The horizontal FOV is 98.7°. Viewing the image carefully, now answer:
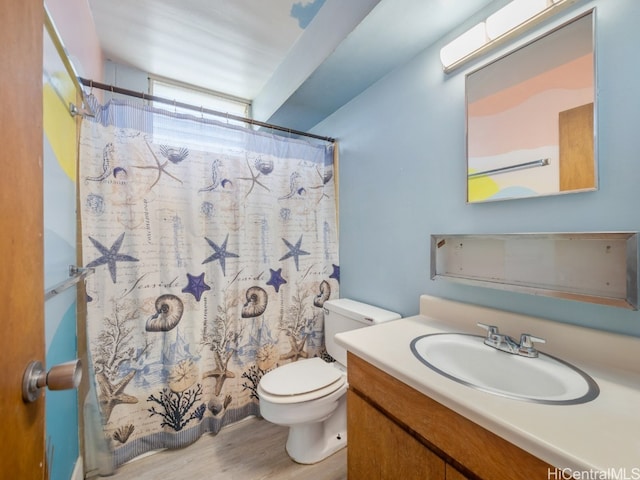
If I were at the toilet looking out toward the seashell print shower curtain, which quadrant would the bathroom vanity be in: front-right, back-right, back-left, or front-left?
back-left

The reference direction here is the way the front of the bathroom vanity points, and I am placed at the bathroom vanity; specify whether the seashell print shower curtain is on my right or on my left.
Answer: on my right

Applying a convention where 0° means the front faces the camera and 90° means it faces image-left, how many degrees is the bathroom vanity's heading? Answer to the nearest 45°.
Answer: approximately 45°

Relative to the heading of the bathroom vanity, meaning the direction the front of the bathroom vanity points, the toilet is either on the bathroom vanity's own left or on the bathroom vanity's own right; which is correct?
on the bathroom vanity's own right

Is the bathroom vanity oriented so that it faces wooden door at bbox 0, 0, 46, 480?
yes

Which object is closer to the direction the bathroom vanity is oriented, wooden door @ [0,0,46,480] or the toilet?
the wooden door

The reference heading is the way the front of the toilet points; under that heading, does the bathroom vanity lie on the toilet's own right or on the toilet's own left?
on the toilet's own left

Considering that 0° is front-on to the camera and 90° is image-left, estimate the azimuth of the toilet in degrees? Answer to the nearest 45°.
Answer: approximately 45°
